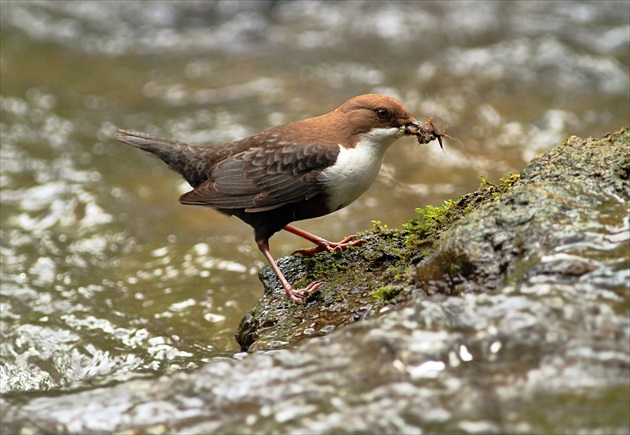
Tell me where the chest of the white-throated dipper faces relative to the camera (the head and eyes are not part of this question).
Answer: to the viewer's right
